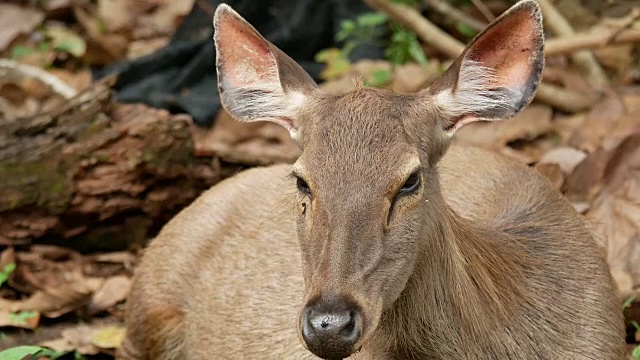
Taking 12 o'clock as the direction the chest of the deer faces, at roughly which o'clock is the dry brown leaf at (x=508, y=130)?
The dry brown leaf is roughly at 8 o'clock from the deer.

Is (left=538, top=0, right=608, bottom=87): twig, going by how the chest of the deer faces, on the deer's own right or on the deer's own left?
on the deer's own left

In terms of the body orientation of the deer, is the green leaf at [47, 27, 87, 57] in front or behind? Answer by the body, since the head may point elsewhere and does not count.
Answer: behind

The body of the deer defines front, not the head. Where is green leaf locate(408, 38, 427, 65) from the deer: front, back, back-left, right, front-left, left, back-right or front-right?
back-left

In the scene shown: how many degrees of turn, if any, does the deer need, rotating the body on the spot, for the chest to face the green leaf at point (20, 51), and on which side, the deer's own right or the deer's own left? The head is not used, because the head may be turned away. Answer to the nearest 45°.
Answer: approximately 180°

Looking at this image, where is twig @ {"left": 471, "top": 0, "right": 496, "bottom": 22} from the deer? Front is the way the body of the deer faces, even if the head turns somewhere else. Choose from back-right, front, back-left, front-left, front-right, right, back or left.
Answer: back-left

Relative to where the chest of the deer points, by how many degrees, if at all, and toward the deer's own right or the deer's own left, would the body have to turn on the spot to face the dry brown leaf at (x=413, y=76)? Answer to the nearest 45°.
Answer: approximately 135° to the deer's own left

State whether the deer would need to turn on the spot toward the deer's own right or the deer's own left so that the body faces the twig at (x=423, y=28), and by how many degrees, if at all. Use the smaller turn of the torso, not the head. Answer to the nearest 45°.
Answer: approximately 135° to the deer's own left
